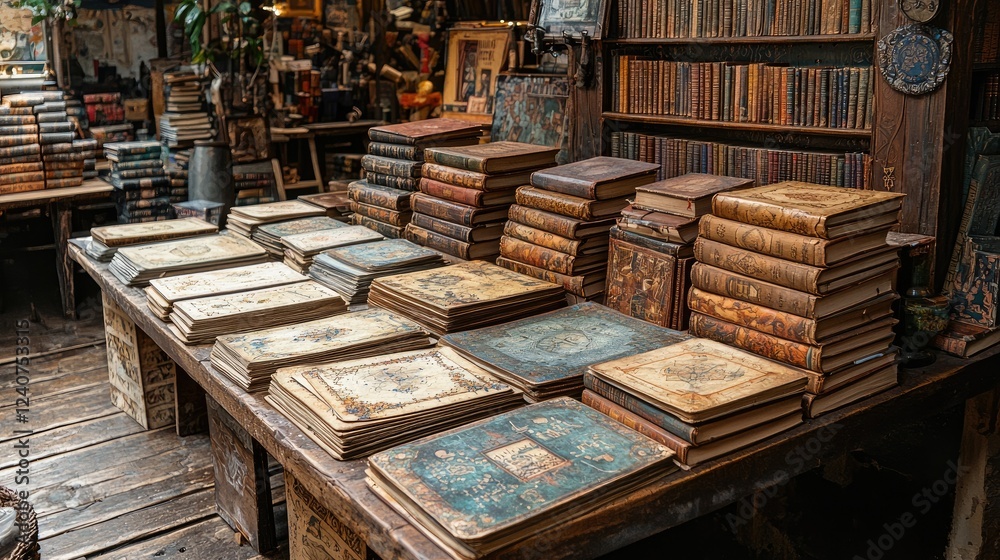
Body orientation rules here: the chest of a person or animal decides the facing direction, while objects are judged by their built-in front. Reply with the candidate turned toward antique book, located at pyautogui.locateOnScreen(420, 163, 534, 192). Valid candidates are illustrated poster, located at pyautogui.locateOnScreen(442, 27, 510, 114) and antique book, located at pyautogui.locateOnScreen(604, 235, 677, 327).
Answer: the illustrated poster

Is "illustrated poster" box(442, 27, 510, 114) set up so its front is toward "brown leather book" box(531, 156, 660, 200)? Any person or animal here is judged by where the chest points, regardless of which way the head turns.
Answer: yes

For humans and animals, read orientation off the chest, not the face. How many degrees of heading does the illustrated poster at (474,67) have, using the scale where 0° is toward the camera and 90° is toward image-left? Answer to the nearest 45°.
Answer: approximately 0°

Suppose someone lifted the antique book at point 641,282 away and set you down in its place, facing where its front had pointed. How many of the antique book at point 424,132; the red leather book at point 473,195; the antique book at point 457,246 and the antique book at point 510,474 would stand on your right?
3

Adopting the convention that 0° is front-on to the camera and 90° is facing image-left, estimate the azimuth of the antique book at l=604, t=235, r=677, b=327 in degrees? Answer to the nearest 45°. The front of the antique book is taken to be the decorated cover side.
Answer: approximately 45°

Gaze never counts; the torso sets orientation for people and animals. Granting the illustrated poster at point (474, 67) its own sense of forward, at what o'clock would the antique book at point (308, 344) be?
The antique book is roughly at 12 o'clock from the illustrated poster.

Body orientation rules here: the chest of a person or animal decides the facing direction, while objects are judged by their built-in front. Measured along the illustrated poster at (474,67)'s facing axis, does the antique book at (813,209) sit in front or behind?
in front
